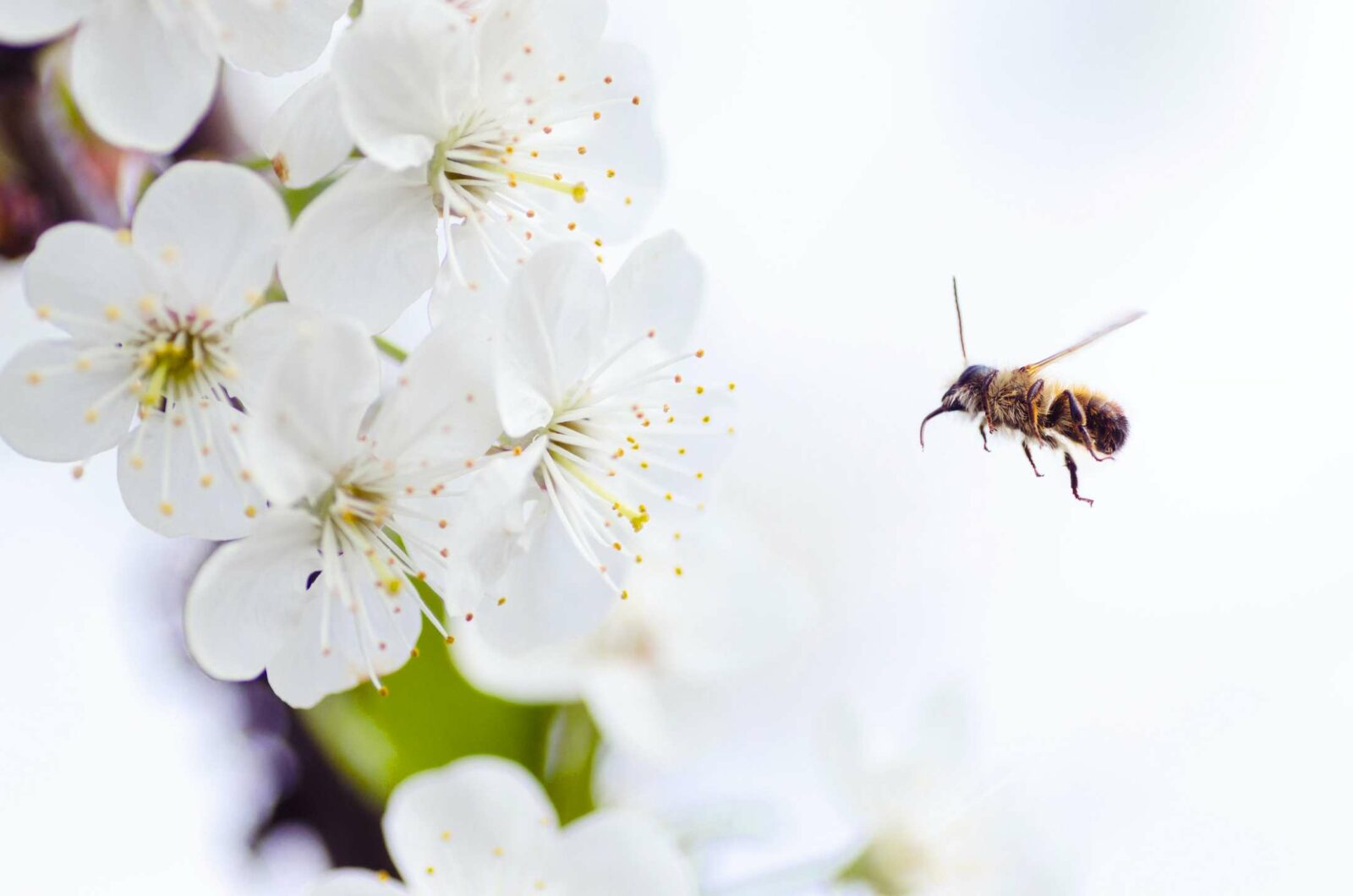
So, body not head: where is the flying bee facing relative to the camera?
to the viewer's left

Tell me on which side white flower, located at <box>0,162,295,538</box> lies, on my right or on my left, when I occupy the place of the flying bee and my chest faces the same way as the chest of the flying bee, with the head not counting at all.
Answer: on my left
